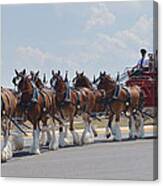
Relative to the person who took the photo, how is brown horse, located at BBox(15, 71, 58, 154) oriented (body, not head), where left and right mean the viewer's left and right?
facing the viewer and to the left of the viewer

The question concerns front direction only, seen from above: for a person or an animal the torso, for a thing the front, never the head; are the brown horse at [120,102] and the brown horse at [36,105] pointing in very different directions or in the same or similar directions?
same or similar directions

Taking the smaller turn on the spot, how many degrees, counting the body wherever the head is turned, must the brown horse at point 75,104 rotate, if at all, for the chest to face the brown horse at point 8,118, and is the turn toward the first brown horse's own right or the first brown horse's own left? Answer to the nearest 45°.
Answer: approximately 45° to the first brown horse's own right

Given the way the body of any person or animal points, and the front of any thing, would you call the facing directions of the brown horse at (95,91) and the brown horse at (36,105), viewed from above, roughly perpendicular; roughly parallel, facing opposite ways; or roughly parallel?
roughly parallel

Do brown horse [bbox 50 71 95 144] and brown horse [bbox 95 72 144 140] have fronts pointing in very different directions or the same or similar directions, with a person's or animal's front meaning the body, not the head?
same or similar directions

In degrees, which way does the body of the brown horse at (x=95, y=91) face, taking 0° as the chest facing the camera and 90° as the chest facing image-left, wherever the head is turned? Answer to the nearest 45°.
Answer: approximately 45°

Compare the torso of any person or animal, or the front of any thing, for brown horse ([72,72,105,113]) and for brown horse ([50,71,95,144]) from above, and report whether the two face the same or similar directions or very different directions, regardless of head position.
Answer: same or similar directions

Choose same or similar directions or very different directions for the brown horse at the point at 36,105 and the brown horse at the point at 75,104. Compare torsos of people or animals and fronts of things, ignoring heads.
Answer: same or similar directions

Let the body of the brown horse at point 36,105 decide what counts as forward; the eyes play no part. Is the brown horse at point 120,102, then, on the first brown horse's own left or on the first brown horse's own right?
on the first brown horse's own left

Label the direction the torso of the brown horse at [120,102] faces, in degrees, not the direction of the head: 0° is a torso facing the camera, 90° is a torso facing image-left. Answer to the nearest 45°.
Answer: approximately 45°

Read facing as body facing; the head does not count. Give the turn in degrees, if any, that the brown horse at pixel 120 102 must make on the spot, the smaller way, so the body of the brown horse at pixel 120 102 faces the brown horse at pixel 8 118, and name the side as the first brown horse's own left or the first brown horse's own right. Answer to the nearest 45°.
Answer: approximately 45° to the first brown horse's own right
